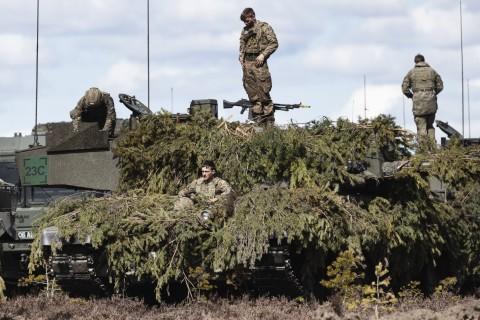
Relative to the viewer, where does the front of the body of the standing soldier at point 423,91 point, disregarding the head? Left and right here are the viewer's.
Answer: facing away from the viewer

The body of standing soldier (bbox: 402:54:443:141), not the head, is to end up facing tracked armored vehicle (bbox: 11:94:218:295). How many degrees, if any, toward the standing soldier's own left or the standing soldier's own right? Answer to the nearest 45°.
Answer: approximately 135° to the standing soldier's own left

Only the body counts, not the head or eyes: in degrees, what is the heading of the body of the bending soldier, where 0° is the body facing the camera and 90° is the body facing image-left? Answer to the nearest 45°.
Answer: approximately 0°

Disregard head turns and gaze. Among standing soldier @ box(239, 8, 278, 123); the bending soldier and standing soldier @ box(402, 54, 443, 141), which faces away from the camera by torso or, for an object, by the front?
standing soldier @ box(402, 54, 443, 141)

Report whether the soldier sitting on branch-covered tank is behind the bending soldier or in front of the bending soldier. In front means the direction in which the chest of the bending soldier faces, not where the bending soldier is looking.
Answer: in front

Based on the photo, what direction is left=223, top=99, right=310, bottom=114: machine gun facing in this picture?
to the viewer's right

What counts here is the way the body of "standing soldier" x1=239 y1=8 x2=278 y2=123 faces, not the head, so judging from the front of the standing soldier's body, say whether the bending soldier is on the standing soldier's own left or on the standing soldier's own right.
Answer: on the standing soldier's own right

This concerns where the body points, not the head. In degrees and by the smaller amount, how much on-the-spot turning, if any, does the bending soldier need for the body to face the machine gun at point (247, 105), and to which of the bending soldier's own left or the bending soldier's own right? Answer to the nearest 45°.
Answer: approximately 45° to the bending soldier's own left

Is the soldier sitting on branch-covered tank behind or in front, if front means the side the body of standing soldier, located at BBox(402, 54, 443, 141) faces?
behind

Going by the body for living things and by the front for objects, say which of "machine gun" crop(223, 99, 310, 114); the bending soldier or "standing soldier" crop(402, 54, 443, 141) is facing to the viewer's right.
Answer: the machine gun

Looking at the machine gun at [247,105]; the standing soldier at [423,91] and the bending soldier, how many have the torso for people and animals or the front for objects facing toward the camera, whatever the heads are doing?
1
